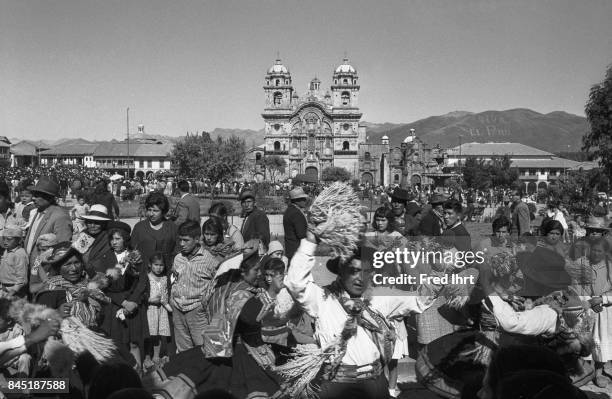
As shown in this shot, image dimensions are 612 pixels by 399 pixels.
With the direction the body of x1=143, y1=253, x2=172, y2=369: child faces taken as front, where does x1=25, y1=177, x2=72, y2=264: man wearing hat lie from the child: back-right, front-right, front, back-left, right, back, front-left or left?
back-right

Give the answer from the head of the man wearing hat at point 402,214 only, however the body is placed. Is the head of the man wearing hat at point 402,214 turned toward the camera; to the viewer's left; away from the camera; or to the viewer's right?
toward the camera

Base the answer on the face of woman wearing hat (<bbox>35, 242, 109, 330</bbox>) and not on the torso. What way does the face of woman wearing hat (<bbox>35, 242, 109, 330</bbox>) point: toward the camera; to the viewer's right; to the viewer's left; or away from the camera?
toward the camera

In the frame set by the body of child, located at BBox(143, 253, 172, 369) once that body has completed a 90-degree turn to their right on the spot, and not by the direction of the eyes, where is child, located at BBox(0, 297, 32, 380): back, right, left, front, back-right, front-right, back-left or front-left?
front-left

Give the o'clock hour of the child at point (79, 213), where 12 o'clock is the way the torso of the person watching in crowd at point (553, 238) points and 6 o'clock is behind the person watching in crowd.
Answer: The child is roughly at 3 o'clock from the person watching in crowd.

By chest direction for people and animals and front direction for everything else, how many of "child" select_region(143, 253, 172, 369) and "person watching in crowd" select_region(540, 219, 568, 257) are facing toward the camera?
2

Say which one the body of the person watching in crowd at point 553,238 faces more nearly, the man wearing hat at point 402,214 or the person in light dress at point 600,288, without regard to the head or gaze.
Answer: the person in light dress

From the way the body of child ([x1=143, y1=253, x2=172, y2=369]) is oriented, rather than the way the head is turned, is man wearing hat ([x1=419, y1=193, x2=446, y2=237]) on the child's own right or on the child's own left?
on the child's own left

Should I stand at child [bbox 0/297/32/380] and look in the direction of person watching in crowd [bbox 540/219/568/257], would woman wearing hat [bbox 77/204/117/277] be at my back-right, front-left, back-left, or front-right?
front-left

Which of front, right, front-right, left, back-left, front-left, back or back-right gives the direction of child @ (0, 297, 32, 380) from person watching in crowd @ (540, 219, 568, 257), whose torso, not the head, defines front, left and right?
front-right

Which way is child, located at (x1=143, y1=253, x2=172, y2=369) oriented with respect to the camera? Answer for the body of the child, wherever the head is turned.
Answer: toward the camera

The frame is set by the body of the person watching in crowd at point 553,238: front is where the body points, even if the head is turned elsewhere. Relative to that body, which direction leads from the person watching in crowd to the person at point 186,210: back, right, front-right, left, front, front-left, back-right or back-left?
right

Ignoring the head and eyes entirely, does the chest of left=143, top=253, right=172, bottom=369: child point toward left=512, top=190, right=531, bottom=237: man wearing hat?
no

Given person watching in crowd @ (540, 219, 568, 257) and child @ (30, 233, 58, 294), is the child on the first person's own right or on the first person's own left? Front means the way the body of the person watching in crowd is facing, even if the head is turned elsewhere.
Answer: on the first person's own right

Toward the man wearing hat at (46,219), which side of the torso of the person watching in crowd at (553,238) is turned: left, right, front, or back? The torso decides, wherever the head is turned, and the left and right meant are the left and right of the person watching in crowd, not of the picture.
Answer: right

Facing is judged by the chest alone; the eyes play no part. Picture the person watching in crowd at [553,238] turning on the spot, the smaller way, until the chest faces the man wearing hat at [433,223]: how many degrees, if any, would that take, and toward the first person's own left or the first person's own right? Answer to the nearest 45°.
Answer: approximately 135° to the first person's own right

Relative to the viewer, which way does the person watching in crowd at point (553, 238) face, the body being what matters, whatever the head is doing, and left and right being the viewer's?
facing the viewer

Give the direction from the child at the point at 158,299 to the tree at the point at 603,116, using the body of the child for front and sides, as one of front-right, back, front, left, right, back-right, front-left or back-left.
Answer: back-left
